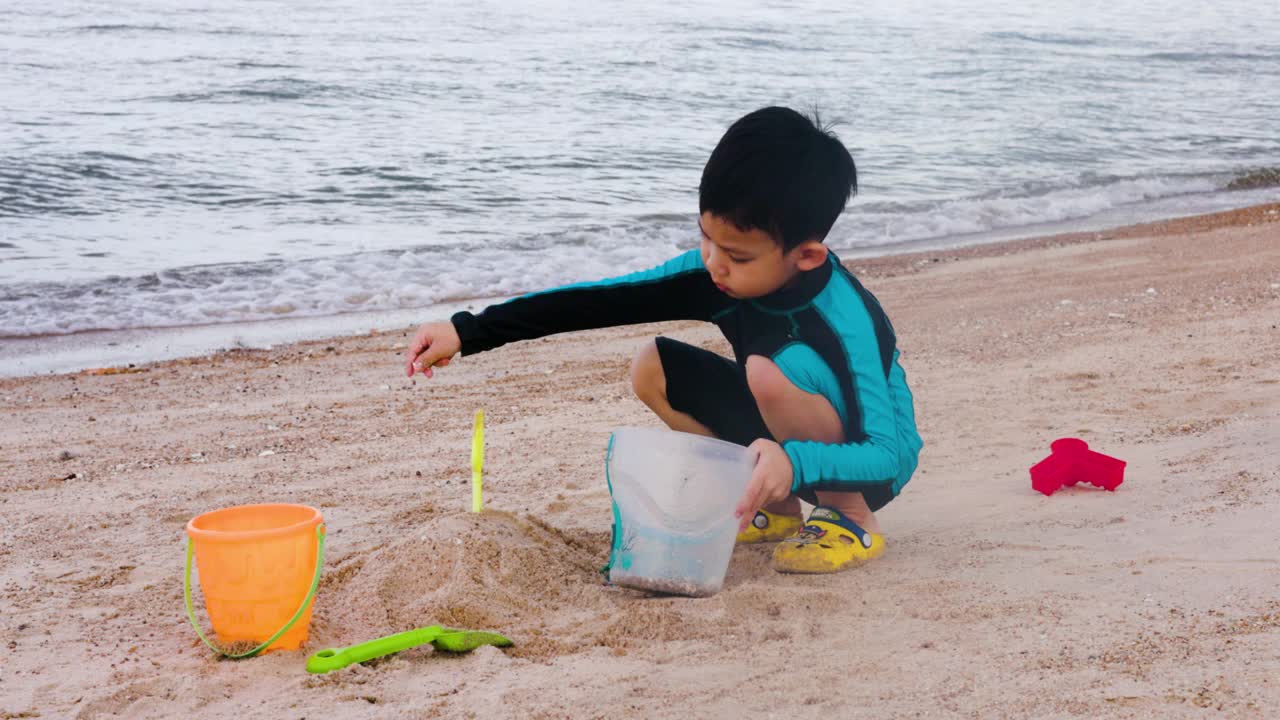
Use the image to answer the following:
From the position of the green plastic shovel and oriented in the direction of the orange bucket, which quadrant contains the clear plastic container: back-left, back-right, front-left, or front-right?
back-right

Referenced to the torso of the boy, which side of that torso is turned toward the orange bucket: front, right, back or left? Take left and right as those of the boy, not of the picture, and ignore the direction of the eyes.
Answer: front

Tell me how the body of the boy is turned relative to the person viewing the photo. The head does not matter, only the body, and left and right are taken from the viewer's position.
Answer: facing the viewer and to the left of the viewer

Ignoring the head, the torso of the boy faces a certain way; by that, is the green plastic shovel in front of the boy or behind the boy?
in front
